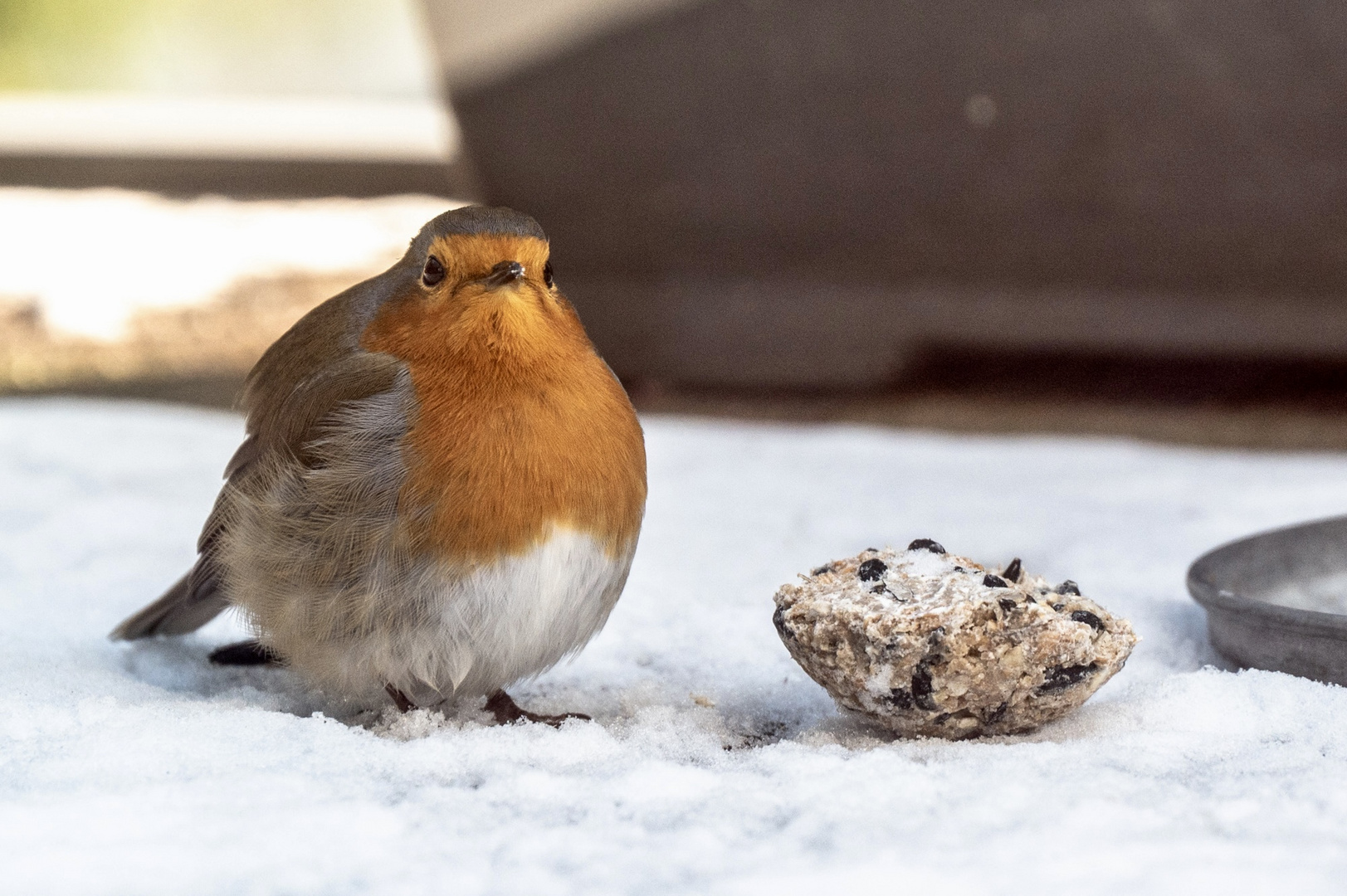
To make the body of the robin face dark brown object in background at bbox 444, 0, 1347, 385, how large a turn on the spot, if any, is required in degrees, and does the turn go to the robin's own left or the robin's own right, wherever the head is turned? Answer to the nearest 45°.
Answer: approximately 90° to the robin's own left

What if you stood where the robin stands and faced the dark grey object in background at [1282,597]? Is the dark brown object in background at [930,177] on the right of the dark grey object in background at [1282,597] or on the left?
left

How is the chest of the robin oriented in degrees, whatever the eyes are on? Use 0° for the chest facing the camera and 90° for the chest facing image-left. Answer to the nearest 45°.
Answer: approximately 315°

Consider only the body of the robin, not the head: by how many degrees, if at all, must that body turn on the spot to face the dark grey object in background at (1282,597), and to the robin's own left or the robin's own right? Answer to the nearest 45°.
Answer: approximately 45° to the robin's own left
